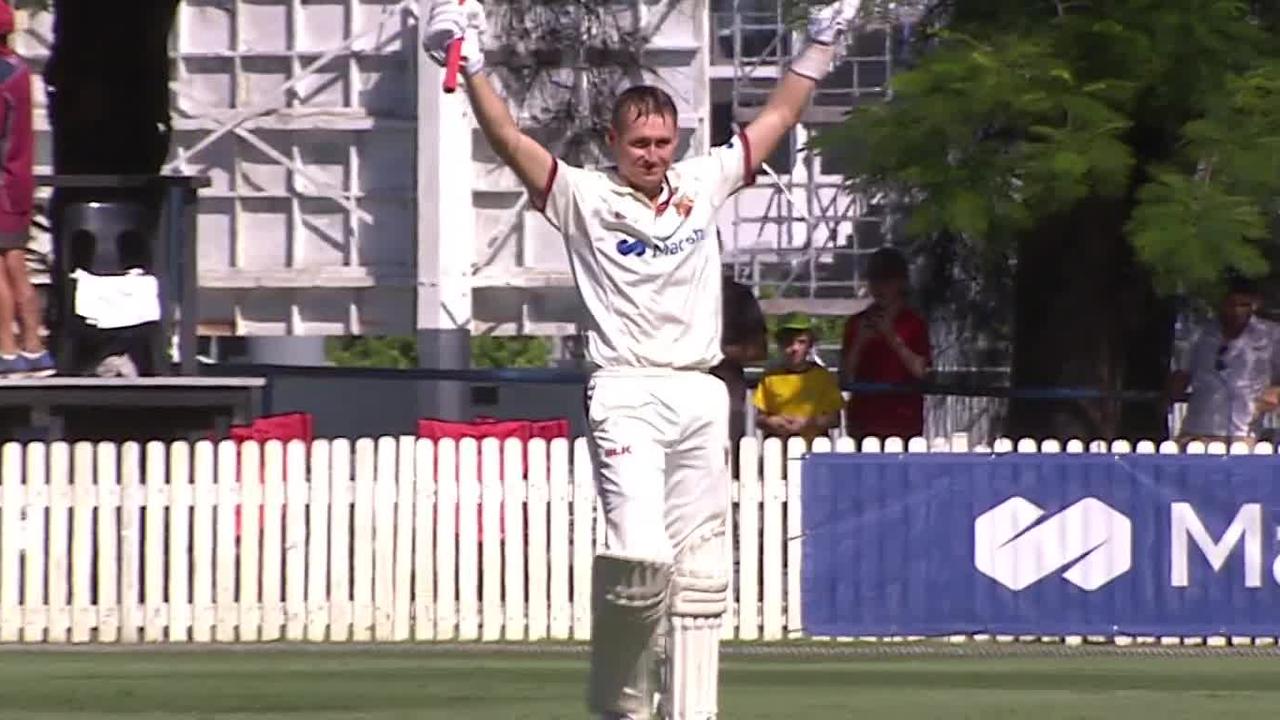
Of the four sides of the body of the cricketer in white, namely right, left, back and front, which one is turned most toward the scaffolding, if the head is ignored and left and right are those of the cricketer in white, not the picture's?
back

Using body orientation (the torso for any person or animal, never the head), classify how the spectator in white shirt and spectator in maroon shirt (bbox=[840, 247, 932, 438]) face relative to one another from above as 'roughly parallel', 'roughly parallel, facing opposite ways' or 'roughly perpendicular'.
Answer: roughly parallel

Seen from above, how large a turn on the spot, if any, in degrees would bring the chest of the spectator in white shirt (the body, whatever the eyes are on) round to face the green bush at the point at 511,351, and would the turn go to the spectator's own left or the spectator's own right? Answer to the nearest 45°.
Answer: approximately 135° to the spectator's own right

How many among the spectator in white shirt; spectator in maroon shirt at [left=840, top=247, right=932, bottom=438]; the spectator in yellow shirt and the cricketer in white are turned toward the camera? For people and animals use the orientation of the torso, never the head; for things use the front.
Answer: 4

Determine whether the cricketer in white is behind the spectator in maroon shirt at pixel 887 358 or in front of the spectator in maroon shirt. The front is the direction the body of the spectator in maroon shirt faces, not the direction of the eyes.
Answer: in front

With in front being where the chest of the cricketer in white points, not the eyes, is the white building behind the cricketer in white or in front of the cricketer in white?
behind

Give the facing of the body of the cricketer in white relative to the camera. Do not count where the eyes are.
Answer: toward the camera

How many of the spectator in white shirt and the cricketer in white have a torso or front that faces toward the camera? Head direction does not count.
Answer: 2

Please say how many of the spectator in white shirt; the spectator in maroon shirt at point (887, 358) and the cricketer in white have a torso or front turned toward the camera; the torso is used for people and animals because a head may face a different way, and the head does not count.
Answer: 3

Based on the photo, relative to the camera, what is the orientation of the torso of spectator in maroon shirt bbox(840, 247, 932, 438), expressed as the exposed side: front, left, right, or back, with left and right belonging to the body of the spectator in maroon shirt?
front

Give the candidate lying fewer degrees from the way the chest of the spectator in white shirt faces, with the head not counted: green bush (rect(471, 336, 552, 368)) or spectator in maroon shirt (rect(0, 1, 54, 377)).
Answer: the spectator in maroon shirt

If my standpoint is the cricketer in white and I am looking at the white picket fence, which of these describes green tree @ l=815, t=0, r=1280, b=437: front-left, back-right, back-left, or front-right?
front-right

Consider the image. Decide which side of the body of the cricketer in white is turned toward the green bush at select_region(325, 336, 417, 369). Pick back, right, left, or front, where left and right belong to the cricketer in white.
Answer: back
